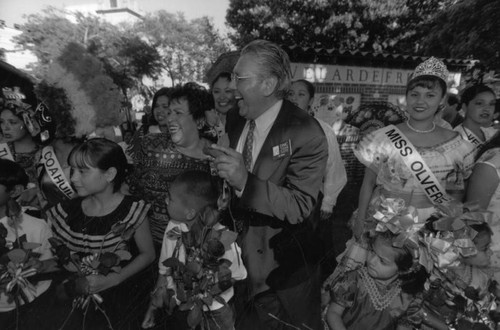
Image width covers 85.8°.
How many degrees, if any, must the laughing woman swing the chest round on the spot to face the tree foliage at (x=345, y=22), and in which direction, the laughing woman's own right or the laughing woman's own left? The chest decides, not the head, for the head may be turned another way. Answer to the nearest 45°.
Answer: approximately 180°

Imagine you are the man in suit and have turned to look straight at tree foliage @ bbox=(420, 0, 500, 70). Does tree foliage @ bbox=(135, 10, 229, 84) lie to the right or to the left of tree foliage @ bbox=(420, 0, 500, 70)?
left

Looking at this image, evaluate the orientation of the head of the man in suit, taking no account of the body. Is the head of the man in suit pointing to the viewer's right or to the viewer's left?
to the viewer's left

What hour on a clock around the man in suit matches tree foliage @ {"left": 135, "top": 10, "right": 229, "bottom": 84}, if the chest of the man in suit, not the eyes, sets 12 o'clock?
The tree foliage is roughly at 4 o'clock from the man in suit.

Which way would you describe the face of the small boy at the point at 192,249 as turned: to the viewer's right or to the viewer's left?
to the viewer's left

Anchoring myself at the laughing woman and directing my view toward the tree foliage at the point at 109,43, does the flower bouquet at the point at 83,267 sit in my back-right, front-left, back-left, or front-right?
back-left

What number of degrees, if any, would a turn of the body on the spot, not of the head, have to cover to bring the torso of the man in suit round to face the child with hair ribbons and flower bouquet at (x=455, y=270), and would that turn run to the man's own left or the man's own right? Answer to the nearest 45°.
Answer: approximately 135° to the man's own left

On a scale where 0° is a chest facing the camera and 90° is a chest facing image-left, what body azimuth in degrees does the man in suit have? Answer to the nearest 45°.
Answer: approximately 45°

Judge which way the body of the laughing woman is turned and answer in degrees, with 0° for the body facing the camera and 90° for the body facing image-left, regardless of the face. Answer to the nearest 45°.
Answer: approximately 45°

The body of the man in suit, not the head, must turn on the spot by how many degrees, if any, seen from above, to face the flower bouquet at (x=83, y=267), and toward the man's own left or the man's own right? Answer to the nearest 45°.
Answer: approximately 45° to the man's own right
